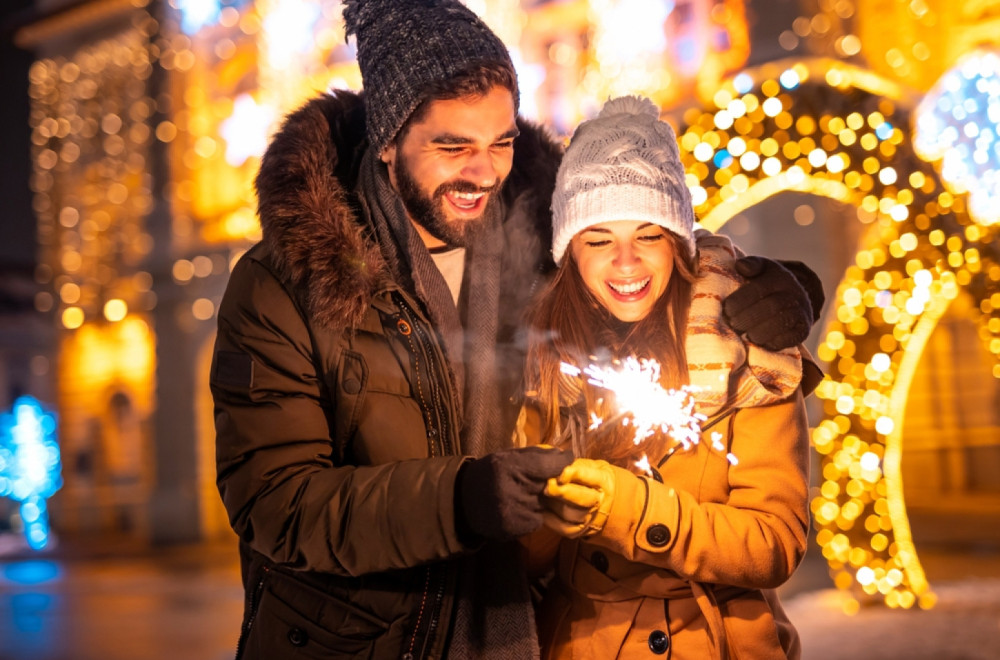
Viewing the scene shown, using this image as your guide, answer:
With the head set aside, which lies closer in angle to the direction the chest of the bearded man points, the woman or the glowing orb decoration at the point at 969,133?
the woman

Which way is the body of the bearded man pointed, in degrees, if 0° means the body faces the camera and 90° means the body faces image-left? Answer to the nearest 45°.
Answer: approximately 315°

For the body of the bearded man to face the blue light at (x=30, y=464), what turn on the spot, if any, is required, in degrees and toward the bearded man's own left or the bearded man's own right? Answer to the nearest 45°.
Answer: approximately 180°

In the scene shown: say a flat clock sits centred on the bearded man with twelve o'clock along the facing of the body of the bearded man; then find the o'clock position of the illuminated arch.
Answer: The illuminated arch is roughly at 9 o'clock from the bearded man.

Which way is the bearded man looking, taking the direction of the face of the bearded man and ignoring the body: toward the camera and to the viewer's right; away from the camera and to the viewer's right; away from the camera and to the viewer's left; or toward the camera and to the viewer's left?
toward the camera and to the viewer's right

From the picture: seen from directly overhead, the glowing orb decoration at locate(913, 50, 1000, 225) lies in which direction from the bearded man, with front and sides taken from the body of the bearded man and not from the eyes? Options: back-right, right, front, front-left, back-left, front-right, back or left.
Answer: left

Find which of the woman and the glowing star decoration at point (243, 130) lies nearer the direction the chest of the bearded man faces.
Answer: the woman

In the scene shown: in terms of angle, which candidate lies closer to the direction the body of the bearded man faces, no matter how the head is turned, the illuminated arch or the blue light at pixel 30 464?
the illuminated arch

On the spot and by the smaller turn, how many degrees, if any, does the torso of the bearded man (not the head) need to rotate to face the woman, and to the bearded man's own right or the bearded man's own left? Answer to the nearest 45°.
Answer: approximately 45° to the bearded man's own left

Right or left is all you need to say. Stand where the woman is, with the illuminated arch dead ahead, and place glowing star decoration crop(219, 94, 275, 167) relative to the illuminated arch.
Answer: left

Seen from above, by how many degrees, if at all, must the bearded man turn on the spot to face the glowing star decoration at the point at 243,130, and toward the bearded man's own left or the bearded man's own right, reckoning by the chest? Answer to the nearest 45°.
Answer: approximately 135° to the bearded man's own left
